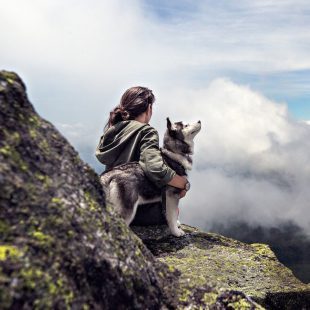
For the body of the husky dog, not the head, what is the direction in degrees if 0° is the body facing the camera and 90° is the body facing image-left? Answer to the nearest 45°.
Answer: approximately 270°

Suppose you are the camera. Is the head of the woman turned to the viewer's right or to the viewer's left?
to the viewer's right

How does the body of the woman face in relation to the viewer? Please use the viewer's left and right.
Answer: facing away from the viewer and to the right of the viewer
